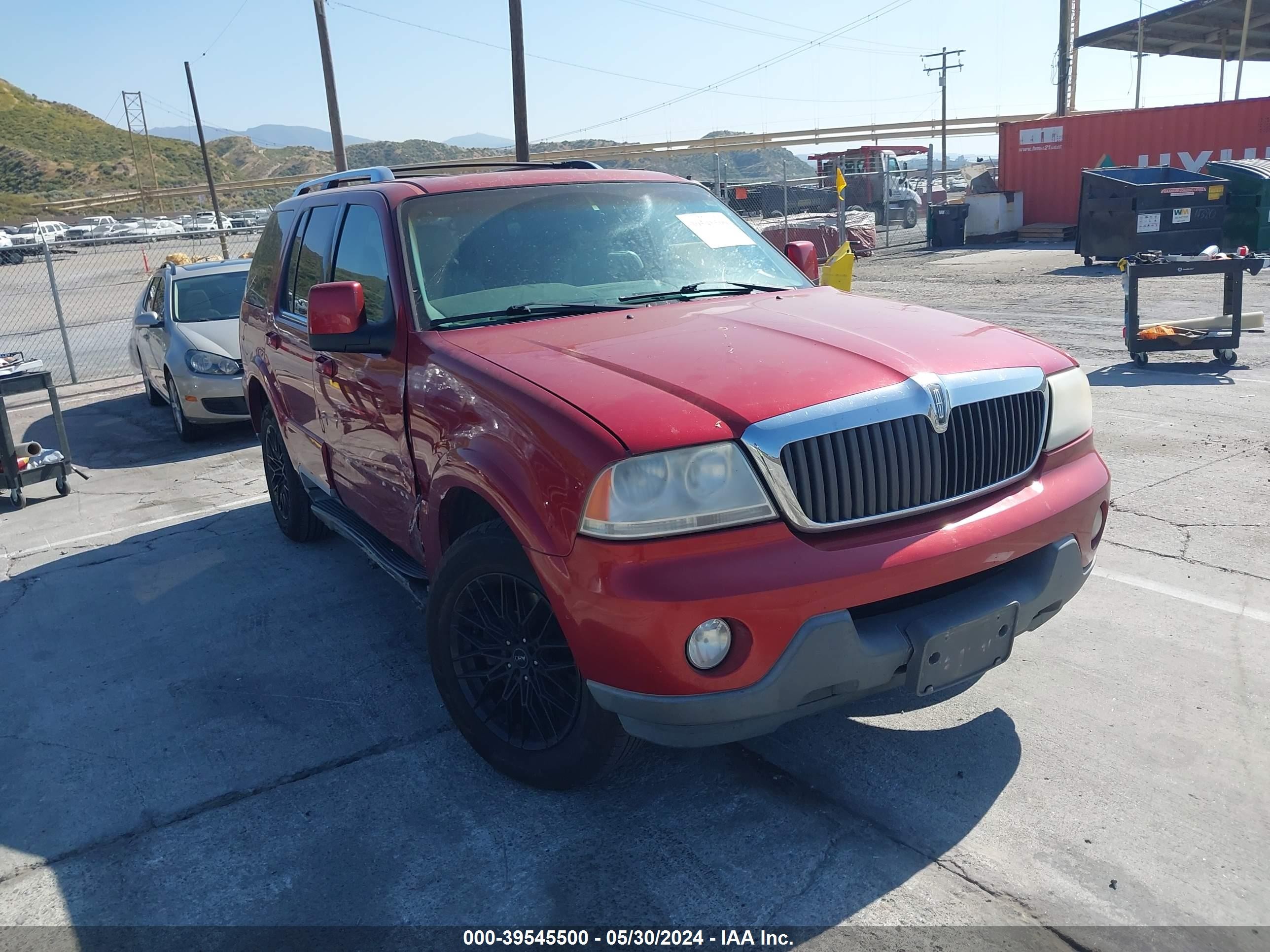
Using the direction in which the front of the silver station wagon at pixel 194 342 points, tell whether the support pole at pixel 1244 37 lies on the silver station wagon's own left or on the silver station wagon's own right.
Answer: on the silver station wagon's own left

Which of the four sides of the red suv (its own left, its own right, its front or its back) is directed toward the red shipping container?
left

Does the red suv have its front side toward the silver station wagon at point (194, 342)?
no

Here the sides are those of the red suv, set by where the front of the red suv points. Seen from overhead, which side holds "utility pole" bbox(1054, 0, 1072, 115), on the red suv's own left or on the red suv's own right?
on the red suv's own left

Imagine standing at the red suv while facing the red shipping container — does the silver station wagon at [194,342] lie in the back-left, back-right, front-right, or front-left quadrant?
front-left

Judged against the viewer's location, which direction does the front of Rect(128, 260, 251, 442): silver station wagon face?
facing the viewer and to the right of the viewer

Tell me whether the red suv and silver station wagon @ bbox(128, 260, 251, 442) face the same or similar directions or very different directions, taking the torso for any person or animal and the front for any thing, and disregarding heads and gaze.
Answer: same or similar directions

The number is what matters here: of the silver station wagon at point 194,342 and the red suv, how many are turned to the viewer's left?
0

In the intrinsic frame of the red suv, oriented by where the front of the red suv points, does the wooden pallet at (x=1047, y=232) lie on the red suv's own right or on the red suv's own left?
on the red suv's own left

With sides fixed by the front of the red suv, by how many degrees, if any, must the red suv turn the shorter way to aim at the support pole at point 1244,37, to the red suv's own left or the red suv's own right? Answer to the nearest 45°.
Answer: approximately 90° to the red suv's own left

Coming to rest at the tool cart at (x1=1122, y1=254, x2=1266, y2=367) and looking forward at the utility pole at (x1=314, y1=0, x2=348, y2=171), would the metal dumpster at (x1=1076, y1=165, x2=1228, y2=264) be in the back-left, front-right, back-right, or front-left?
front-right

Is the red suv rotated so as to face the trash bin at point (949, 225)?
no

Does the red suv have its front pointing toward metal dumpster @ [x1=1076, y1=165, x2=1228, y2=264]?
no
